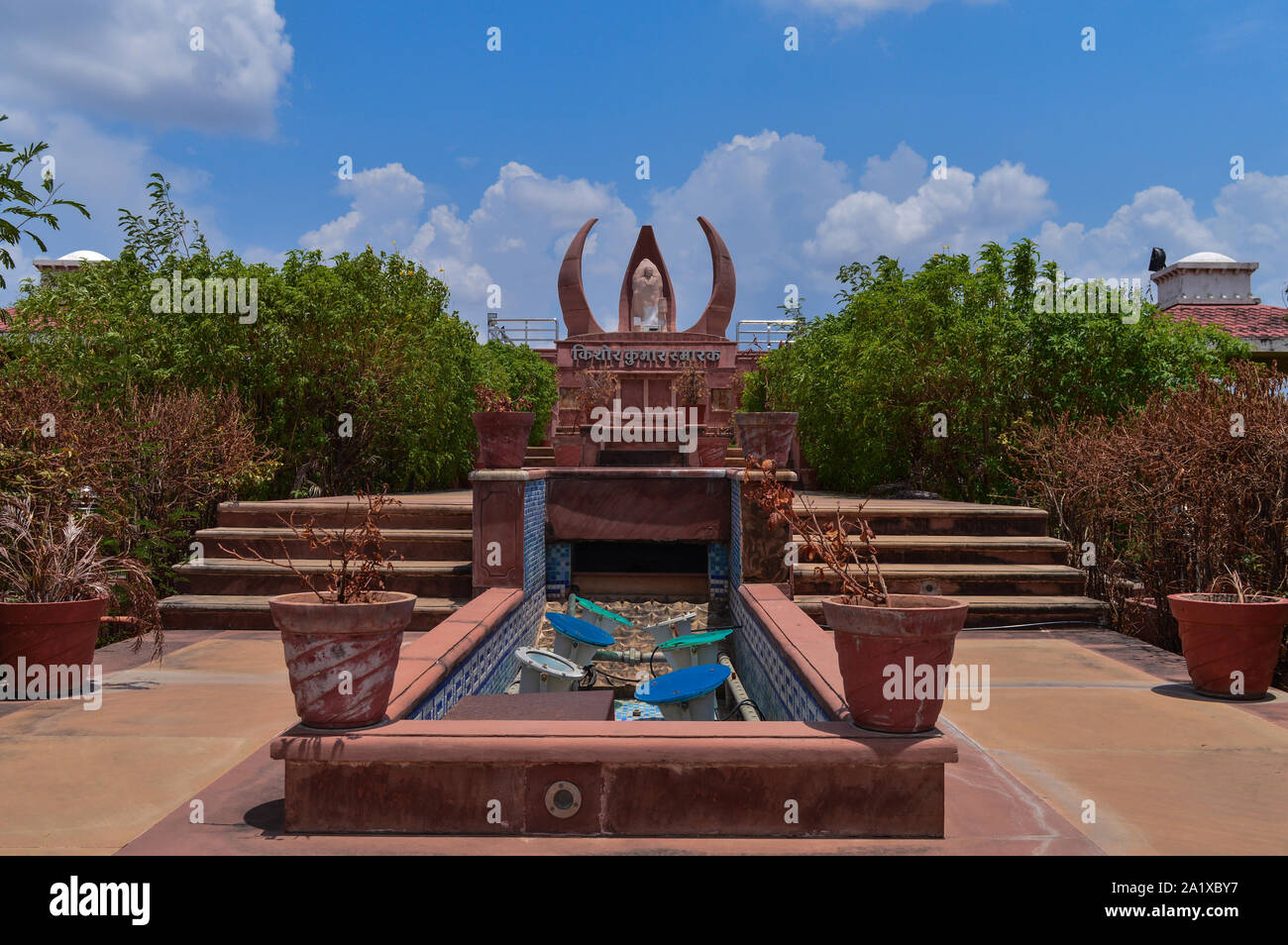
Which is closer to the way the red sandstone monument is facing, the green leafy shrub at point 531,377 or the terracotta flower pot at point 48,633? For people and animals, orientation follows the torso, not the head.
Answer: the terracotta flower pot

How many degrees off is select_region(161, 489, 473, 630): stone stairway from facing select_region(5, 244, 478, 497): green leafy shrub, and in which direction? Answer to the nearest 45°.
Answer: approximately 180°

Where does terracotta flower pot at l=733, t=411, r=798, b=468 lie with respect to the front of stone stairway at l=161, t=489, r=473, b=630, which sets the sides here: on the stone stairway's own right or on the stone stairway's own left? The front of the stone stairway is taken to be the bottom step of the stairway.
on the stone stairway's own left

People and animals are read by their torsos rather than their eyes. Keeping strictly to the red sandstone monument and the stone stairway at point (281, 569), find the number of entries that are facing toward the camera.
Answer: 2

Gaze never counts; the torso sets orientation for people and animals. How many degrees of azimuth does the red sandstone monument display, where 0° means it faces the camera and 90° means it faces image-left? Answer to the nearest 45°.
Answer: approximately 0°

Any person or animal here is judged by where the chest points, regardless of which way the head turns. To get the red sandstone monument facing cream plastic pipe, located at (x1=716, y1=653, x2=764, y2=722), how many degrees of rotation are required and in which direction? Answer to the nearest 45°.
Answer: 0° — it already faces it
